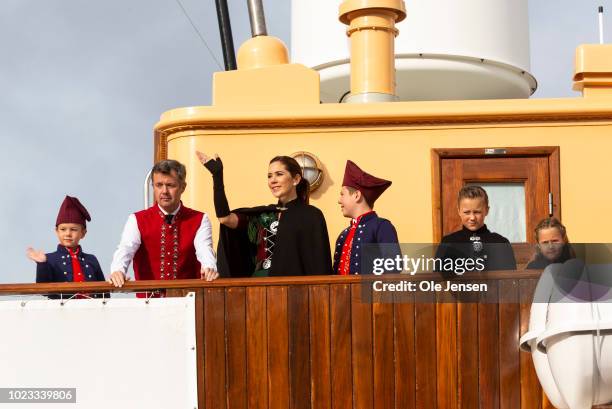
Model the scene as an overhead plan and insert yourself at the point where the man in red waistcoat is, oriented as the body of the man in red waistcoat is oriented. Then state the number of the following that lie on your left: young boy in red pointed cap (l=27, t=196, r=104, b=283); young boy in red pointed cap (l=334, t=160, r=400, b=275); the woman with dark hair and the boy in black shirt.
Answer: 3

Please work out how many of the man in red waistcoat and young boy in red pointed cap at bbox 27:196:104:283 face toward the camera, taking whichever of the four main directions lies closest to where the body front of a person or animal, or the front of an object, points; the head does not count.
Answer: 2

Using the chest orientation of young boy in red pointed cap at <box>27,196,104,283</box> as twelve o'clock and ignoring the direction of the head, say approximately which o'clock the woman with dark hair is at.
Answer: The woman with dark hair is roughly at 10 o'clock from the young boy in red pointed cap.

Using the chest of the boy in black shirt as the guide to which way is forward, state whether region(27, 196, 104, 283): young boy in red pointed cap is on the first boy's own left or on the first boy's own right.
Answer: on the first boy's own right

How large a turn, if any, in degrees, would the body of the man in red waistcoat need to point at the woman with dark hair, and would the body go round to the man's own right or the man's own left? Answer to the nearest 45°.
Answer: approximately 90° to the man's own left

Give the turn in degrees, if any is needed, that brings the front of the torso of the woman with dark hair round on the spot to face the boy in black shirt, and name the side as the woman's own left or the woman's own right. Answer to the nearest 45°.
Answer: approximately 135° to the woman's own left

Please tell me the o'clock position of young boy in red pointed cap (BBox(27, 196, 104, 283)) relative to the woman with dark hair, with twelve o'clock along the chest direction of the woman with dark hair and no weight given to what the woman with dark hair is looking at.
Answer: The young boy in red pointed cap is roughly at 2 o'clock from the woman with dark hair.
